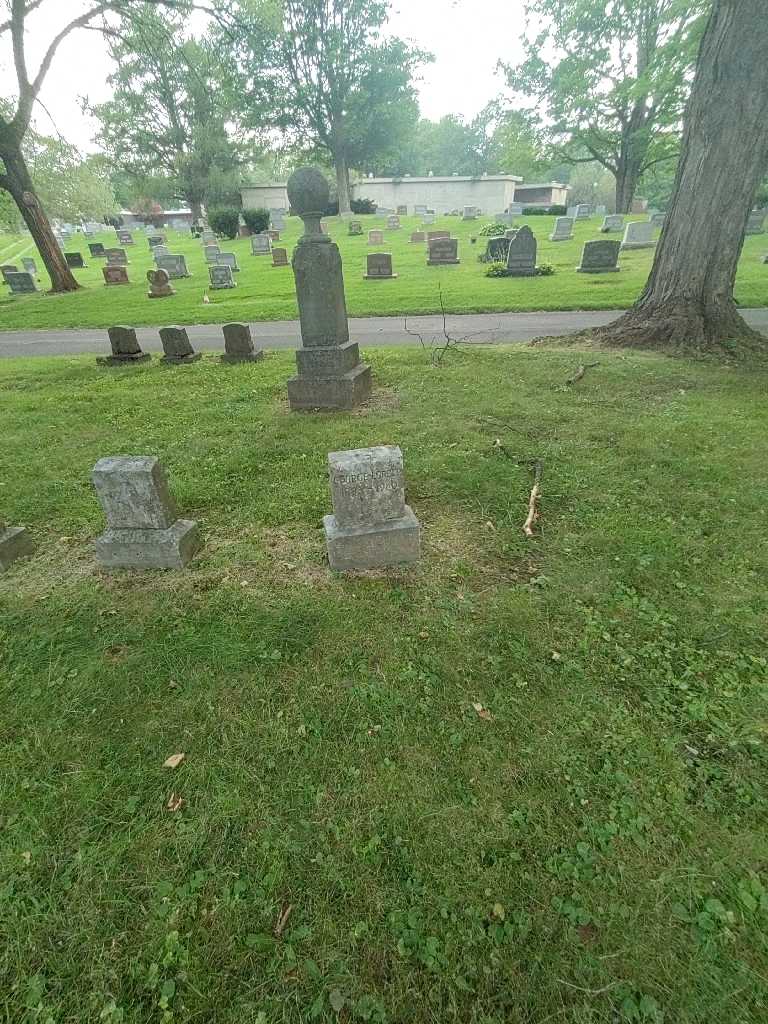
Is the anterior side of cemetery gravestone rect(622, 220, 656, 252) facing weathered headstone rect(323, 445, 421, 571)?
yes

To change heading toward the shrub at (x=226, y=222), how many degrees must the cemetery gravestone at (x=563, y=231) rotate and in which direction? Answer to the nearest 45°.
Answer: approximately 90° to its right

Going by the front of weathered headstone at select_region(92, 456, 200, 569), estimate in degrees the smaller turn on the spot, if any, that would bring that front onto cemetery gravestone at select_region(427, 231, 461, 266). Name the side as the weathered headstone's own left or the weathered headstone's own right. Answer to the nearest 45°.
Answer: approximately 135° to the weathered headstone's own left

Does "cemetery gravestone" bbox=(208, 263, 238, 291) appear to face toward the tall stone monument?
yes

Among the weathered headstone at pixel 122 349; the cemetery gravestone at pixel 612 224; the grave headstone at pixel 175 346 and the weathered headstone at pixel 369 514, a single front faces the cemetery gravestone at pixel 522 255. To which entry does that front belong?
the cemetery gravestone at pixel 612 224

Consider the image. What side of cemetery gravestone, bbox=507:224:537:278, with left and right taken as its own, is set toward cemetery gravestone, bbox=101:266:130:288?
right

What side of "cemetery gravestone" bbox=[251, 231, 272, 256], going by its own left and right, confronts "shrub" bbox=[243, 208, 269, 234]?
back

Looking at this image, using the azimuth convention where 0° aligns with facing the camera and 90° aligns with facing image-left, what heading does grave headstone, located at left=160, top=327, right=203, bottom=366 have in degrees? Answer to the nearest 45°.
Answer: approximately 0°

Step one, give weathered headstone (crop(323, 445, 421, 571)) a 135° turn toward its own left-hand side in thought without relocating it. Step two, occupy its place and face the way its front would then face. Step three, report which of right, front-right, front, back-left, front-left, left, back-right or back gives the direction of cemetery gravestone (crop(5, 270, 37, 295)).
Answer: left
